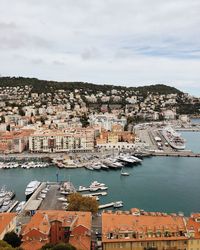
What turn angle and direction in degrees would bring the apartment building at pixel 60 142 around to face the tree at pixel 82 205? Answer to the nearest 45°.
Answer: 0° — it already faces it

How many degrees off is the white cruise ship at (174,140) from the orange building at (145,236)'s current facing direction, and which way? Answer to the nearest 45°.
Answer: approximately 180°

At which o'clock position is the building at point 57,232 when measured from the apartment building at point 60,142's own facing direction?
The building is roughly at 12 o'clock from the apartment building.

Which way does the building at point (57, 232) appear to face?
toward the camera

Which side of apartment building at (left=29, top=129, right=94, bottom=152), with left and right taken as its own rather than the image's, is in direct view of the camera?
front

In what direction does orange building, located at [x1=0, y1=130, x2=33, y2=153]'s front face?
toward the camera
